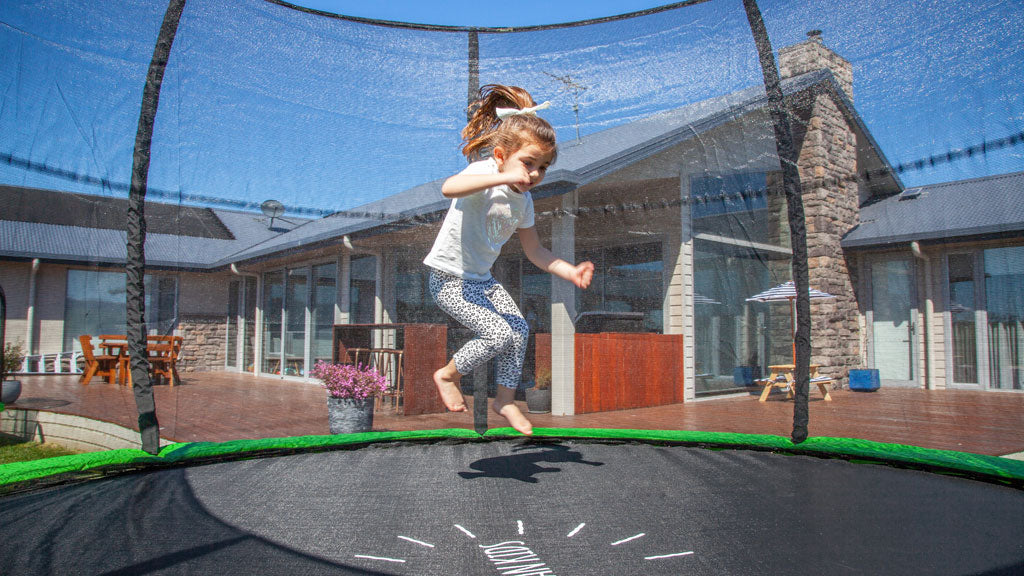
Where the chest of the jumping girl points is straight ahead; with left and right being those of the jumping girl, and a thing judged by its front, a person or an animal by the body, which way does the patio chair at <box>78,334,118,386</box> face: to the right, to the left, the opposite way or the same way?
to the left

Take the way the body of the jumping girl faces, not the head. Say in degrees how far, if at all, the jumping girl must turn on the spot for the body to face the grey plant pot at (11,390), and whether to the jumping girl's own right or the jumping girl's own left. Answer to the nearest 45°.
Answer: approximately 135° to the jumping girl's own right

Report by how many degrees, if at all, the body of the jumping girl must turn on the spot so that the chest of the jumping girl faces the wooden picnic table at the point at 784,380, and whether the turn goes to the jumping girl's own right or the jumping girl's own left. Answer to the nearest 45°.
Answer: approximately 90° to the jumping girl's own left

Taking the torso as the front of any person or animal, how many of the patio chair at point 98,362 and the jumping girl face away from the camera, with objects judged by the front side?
0

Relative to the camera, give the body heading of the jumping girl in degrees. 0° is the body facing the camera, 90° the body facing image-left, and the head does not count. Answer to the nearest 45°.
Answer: approximately 315°

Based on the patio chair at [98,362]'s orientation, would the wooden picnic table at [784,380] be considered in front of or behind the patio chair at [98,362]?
in front

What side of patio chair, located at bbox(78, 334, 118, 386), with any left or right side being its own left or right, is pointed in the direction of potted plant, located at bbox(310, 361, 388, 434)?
front

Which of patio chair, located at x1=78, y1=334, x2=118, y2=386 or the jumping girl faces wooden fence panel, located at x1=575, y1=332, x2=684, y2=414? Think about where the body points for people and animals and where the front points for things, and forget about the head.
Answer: the patio chair

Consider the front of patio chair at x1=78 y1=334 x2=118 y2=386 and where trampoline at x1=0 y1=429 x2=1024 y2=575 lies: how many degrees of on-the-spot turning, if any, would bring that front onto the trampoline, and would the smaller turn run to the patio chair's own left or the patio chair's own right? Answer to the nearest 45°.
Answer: approximately 45° to the patio chair's own right

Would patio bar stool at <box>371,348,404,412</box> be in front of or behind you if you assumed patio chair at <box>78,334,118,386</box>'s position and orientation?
in front

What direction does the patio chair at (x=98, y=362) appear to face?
to the viewer's right

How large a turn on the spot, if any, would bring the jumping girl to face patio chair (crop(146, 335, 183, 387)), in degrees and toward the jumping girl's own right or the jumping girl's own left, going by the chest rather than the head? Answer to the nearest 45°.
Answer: approximately 180°

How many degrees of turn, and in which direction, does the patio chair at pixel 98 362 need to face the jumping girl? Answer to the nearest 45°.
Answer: approximately 45° to its right
